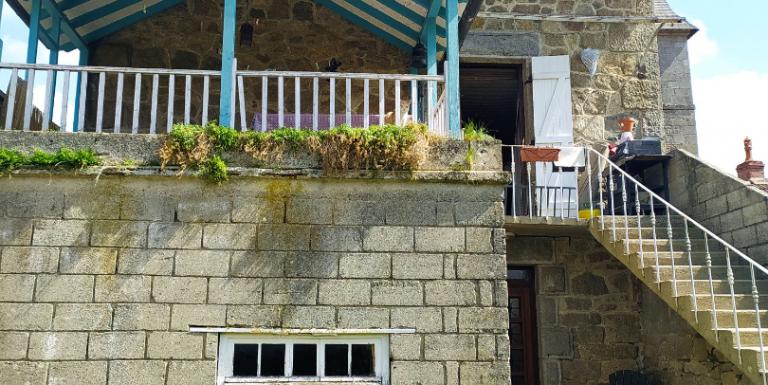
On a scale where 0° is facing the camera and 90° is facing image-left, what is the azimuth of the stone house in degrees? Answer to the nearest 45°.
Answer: approximately 0°

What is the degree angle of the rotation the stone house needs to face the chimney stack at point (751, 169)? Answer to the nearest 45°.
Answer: approximately 135° to its left
